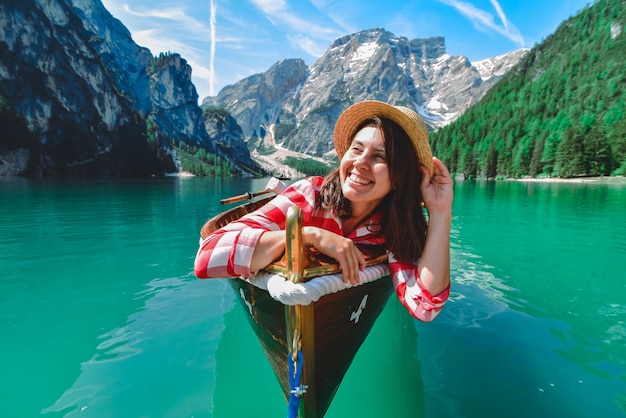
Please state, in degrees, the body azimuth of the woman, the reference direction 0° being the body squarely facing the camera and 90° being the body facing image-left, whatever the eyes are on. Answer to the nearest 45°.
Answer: approximately 0°

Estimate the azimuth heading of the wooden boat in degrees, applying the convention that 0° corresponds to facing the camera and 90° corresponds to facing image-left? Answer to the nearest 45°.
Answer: approximately 0°
